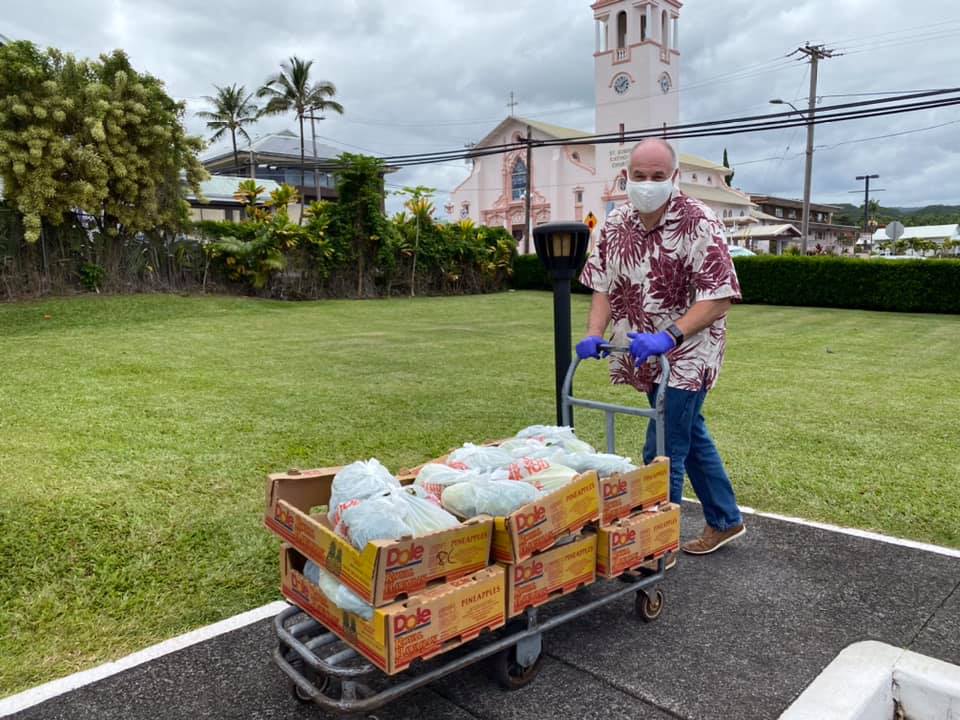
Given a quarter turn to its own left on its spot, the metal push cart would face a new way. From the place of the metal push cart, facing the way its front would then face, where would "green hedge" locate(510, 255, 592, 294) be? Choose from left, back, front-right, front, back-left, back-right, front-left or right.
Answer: back-left

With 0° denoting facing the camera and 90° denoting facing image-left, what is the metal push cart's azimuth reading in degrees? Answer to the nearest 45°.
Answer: approximately 45°

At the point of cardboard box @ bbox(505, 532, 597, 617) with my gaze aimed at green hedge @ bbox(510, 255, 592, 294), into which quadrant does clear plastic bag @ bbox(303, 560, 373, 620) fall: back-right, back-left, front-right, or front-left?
back-left

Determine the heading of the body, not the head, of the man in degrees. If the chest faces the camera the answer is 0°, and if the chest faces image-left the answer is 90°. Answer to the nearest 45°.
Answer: approximately 45°

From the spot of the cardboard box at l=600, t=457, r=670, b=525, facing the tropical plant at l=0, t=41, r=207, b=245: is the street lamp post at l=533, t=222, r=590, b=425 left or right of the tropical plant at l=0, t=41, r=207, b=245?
right
